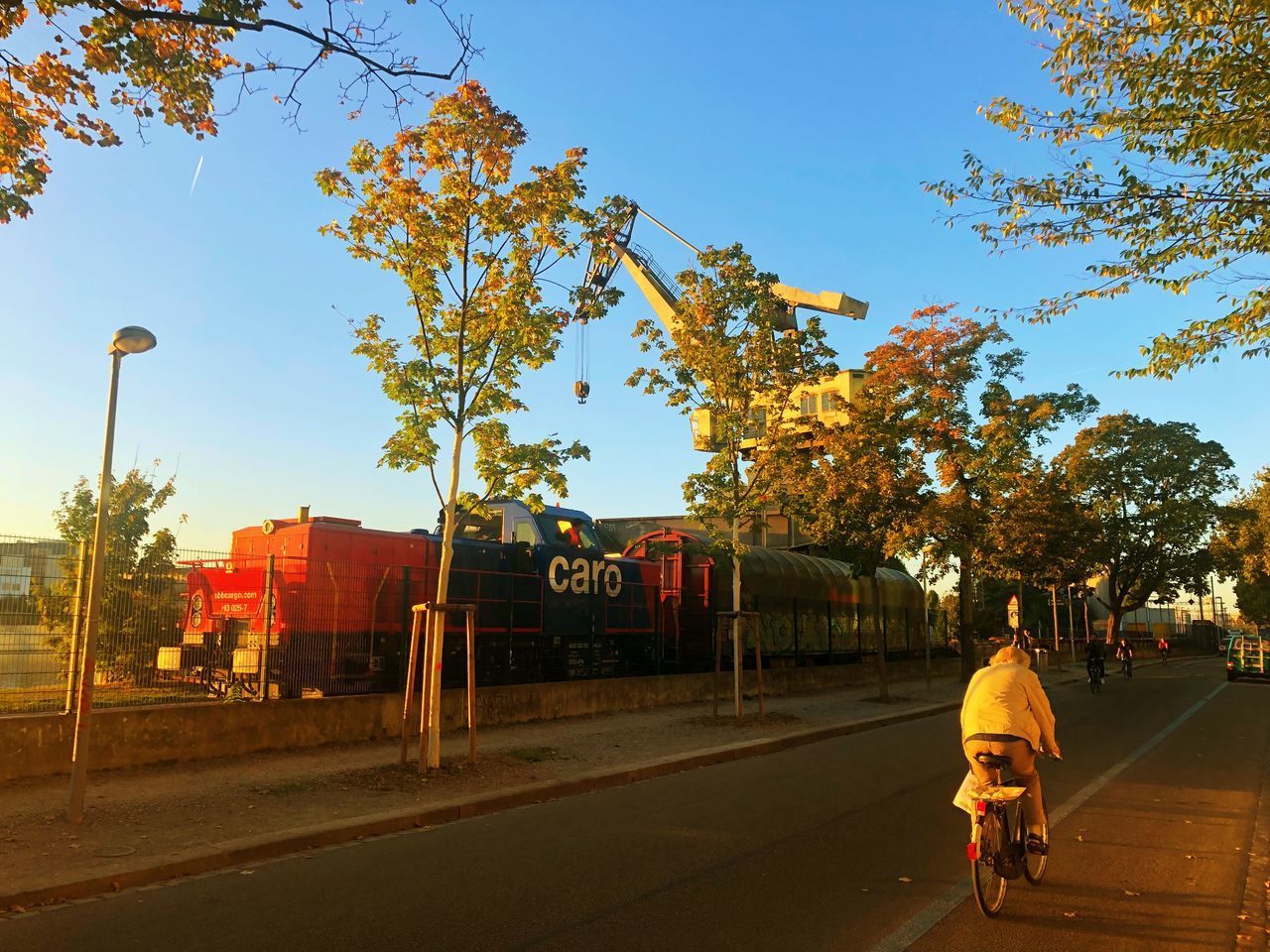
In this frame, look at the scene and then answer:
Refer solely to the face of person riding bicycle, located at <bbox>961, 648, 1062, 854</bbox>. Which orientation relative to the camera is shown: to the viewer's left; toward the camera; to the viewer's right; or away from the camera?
away from the camera

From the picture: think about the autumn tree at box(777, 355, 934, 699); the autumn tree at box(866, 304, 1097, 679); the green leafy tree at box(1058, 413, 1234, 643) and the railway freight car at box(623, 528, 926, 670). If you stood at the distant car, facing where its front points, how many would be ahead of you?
1
